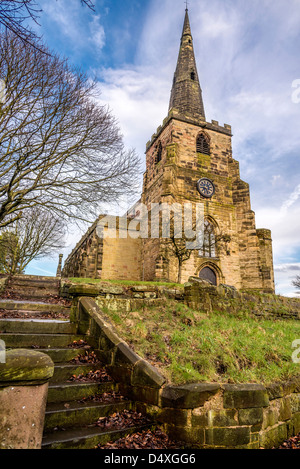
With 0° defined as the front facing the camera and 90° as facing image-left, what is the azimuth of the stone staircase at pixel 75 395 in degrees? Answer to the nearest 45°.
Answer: approximately 0°

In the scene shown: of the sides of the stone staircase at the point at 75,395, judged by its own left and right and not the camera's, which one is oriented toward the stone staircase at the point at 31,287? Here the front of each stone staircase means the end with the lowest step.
back

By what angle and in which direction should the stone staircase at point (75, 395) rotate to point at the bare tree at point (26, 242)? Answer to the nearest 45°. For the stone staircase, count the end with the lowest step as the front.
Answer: approximately 180°

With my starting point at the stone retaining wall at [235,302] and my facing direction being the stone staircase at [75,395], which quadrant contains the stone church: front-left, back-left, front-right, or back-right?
back-right

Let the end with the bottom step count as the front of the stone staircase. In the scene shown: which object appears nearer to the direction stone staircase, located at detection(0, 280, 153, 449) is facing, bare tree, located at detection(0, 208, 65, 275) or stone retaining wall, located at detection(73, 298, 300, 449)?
the stone retaining wall

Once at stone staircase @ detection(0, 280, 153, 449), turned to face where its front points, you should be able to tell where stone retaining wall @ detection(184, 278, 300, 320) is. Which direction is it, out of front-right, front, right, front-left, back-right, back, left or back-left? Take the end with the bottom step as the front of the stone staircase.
back-left

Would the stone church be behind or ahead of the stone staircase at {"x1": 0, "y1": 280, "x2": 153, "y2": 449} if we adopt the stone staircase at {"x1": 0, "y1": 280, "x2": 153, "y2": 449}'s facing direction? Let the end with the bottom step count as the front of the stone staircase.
behind

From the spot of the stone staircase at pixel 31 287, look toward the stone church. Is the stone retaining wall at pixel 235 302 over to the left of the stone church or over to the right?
right

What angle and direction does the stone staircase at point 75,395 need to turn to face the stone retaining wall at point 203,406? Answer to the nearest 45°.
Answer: approximately 90° to its left
